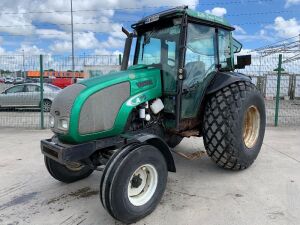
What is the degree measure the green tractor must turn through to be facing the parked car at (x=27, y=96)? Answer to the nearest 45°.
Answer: approximately 90° to its right

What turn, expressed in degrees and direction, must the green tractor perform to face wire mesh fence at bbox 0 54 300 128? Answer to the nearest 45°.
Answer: approximately 90° to its right

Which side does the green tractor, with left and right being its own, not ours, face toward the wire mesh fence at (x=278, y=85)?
back

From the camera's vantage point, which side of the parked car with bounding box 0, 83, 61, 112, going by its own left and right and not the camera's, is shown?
left

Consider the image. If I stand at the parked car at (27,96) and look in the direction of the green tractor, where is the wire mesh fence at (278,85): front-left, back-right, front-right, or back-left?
front-left

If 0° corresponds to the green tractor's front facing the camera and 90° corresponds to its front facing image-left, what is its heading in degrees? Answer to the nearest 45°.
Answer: approximately 45°

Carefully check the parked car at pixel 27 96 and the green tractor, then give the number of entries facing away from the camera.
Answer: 0

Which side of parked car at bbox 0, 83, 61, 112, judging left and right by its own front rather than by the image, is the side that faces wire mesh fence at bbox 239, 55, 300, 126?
back
